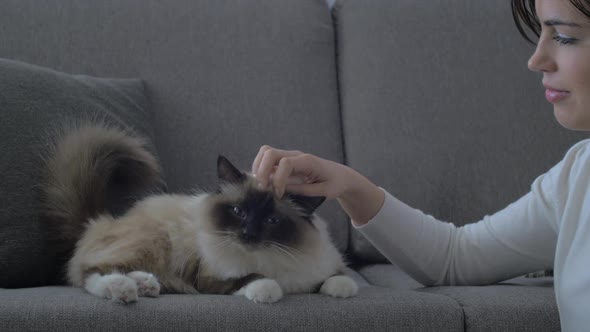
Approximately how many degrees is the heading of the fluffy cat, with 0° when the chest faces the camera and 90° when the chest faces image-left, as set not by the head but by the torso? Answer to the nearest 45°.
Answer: approximately 315°
